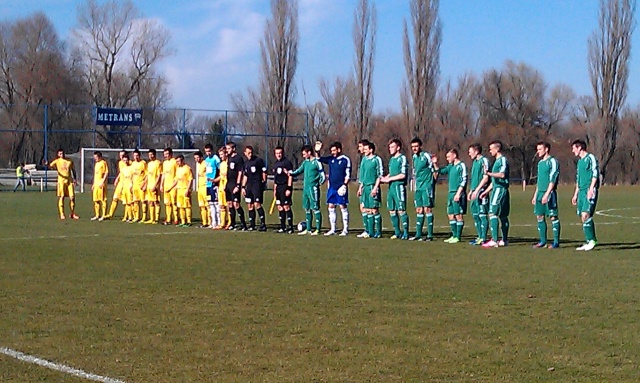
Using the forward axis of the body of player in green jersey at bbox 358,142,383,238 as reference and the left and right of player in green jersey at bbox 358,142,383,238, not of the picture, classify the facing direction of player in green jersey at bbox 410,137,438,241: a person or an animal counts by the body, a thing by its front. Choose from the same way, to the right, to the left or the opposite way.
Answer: the same way

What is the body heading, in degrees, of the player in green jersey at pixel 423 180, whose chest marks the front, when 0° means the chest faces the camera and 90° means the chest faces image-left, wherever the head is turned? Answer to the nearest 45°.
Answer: approximately 45°

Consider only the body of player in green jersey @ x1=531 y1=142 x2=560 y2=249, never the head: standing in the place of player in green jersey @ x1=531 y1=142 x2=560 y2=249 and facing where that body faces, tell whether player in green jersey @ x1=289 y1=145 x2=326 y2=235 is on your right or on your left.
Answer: on your right

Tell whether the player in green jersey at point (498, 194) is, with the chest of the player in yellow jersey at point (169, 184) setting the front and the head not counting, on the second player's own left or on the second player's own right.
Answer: on the second player's own left

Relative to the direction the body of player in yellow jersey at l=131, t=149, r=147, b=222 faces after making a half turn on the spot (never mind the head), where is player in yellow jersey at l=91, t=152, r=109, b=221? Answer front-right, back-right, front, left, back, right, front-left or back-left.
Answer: left

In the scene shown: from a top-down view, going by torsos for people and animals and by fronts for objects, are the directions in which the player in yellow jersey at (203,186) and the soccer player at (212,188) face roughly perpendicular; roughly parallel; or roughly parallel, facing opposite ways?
roughly parallel

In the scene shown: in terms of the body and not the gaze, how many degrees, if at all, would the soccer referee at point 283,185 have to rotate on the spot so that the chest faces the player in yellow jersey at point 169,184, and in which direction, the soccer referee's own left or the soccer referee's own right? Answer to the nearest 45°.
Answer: approximately 90° to the soccer referee's own right

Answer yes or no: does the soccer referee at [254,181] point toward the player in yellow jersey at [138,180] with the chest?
no

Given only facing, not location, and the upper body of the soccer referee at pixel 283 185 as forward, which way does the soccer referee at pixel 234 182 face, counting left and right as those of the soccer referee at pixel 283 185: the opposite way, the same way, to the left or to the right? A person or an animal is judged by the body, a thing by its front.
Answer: the same way

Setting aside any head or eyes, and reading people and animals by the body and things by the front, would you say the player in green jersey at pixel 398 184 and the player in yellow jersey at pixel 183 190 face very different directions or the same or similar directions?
same or similar directions

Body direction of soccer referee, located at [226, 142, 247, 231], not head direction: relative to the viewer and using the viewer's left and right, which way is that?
facing the viewer and to the left of the viewer

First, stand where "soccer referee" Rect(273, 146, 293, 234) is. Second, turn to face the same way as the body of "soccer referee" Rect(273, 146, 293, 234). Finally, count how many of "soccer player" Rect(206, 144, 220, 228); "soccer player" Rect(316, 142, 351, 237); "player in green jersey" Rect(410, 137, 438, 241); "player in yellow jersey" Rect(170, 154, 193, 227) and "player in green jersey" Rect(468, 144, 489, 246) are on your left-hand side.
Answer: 3

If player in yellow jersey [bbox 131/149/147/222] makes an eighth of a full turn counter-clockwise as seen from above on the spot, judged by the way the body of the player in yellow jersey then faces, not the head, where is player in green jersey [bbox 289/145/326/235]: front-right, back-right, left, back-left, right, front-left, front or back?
front-left

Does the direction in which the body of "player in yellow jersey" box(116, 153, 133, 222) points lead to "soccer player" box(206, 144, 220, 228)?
no

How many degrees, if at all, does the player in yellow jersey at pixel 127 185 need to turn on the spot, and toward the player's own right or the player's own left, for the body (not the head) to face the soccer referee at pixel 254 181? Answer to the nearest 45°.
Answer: approximately 90° to the player's own left

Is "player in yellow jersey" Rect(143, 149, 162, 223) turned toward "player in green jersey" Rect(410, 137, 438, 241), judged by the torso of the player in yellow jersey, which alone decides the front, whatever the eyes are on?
no

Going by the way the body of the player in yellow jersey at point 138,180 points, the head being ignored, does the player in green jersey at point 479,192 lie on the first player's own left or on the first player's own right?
on the first player's own left

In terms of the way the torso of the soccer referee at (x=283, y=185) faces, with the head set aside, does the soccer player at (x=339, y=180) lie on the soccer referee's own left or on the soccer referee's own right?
on the soccer referee's own left

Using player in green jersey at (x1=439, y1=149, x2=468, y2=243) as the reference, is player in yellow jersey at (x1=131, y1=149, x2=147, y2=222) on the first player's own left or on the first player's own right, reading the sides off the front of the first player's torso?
on the first player's own right
